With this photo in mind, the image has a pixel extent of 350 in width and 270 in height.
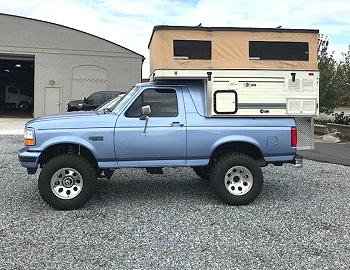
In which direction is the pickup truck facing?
to the viewer's left

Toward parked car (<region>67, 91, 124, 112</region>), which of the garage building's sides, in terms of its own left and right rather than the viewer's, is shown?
front

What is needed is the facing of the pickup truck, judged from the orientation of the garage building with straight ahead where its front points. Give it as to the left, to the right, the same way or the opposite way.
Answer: to the right

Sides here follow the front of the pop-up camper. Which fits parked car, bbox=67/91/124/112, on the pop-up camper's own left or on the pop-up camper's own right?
on the pop-up camper's own right

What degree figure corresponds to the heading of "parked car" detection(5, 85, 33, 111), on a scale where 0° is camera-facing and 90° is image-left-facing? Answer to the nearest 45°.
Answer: approximately 315°

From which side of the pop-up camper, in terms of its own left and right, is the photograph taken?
left

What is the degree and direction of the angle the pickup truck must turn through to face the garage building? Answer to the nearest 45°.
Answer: approximately 90° to its right
